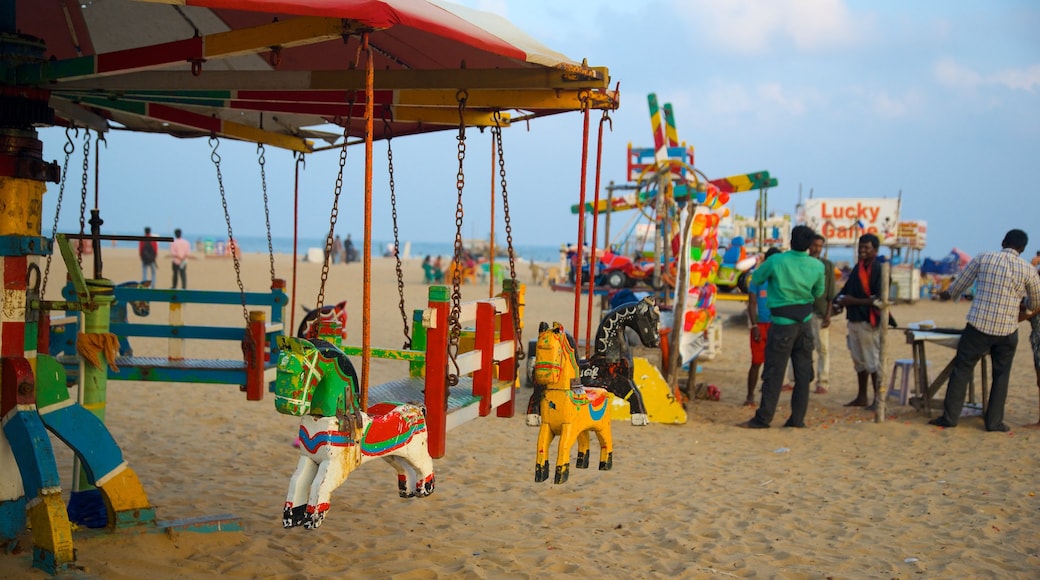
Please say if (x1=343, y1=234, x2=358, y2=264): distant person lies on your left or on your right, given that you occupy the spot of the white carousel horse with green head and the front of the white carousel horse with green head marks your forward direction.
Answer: on your right

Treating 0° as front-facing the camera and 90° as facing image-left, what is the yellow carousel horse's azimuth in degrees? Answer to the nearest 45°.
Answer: approximately 45°

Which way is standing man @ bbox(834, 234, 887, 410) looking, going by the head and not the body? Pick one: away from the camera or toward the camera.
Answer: toward the camera

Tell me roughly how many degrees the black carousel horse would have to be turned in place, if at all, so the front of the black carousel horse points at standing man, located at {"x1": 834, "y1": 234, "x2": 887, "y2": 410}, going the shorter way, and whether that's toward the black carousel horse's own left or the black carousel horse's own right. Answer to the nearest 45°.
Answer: approximately 45° to the black carousel horse's own left

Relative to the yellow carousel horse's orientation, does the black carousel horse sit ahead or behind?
behind

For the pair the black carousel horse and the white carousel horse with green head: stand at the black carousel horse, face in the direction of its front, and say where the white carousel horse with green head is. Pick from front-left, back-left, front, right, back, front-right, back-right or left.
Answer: back-right

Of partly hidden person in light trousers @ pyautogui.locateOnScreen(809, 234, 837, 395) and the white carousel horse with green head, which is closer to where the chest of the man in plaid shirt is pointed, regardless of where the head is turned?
the partly hidden person in light trousers

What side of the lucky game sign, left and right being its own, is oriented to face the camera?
front

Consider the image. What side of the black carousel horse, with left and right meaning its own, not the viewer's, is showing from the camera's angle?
right
